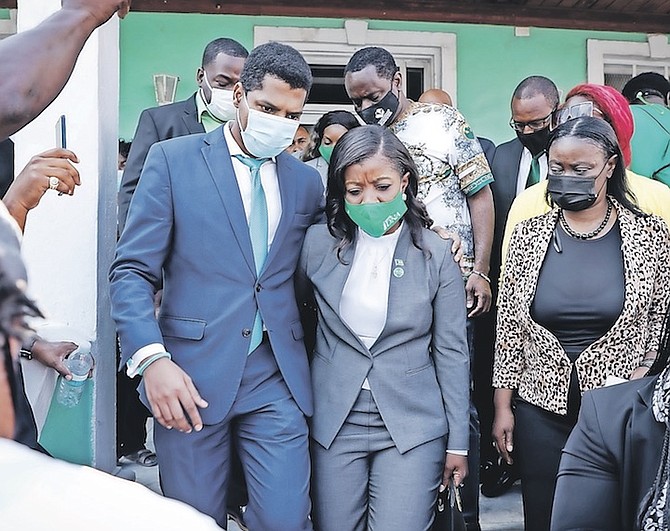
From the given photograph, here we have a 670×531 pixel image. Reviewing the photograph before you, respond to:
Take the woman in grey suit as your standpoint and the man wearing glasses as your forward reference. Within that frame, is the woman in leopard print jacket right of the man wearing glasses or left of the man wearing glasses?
right

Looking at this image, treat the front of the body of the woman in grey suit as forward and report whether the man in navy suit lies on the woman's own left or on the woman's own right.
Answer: on the woman's own right

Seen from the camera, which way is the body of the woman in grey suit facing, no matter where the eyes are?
toward the camera

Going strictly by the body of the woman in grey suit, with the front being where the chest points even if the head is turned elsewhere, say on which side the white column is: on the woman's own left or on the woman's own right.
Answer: on the woman's own right

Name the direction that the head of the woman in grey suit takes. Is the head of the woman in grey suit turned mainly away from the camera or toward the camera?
toward the camera

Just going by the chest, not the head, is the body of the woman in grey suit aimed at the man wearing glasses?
no

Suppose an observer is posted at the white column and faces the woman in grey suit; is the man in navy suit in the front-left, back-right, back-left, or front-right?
front-right
